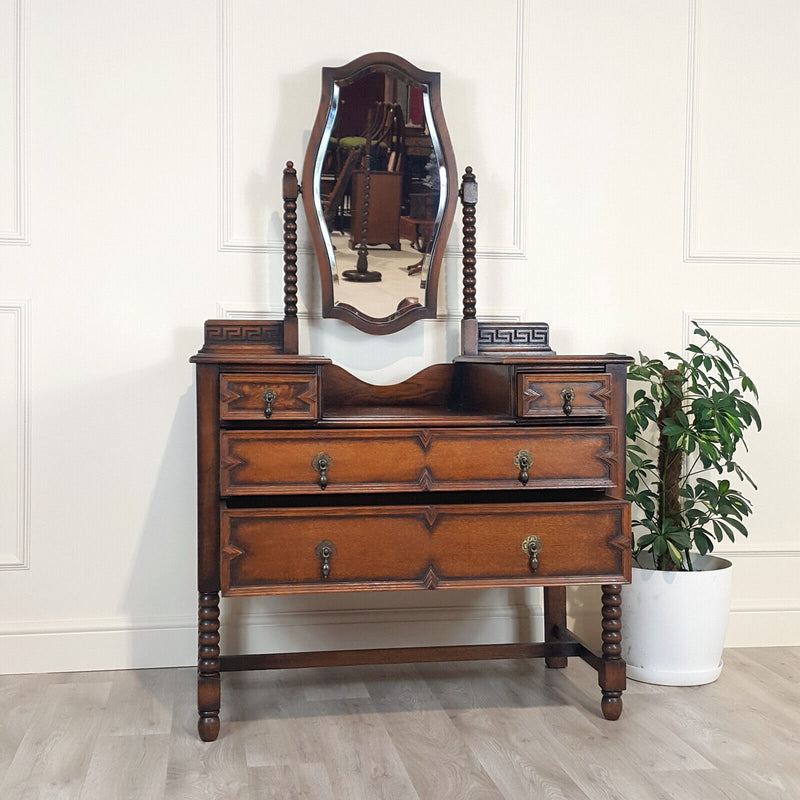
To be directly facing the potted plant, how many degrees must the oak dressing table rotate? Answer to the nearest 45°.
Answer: approximately 135° to its left

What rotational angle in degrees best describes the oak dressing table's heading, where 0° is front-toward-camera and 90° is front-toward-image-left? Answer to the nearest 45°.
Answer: approximately 0°
